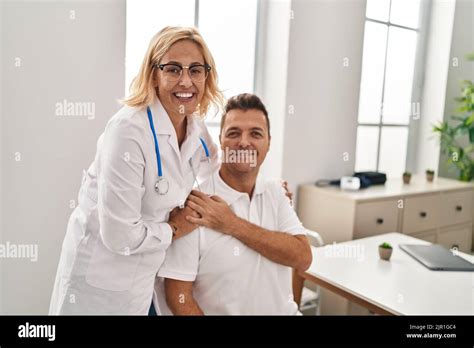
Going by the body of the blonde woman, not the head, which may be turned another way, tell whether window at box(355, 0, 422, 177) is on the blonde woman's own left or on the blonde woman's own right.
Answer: on the blonde woman's own left

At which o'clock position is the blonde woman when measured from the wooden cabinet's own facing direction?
The blonde woman is roughly at 2 o'clock from the wooden cabinet.

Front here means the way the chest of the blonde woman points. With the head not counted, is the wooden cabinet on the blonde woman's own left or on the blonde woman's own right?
on the blonde woman's own left

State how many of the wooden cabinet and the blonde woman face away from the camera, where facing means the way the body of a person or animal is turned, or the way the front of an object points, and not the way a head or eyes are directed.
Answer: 0

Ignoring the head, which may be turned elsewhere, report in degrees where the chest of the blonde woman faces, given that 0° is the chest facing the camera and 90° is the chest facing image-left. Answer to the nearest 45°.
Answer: approximately 315°

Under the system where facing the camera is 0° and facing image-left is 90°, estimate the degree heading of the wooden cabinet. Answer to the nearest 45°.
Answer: approximately 315°

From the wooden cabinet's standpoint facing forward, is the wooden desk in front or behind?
in front

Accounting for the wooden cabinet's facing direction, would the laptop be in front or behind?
in front

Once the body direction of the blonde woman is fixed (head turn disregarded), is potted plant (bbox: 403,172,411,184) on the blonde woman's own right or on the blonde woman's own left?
on the blonde woman's own left
